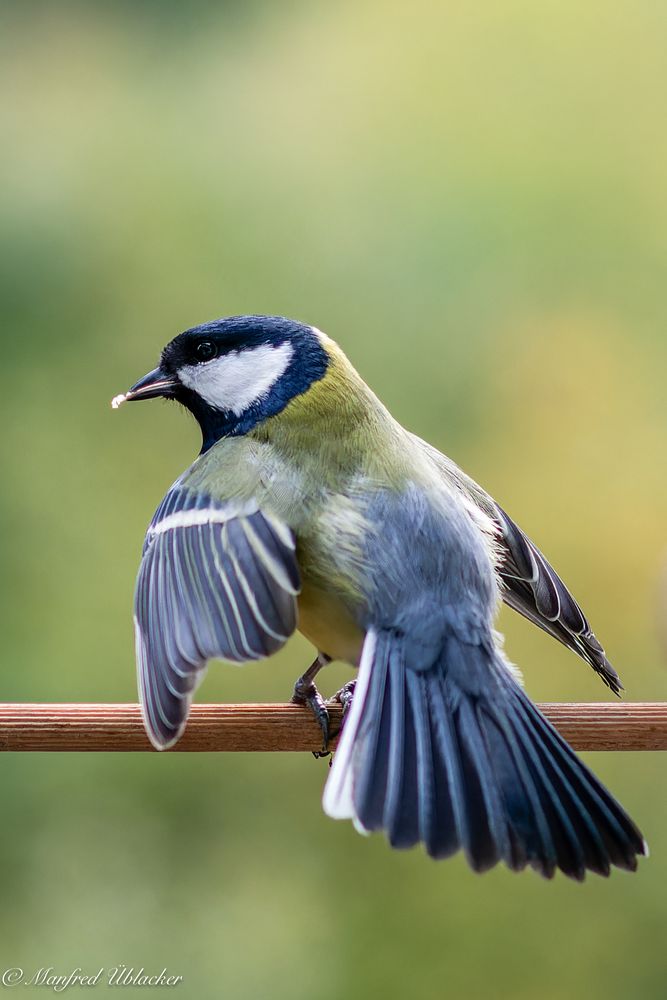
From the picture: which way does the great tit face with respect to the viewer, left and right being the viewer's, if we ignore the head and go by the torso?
facing away from the viewer and to the left of the viewer
